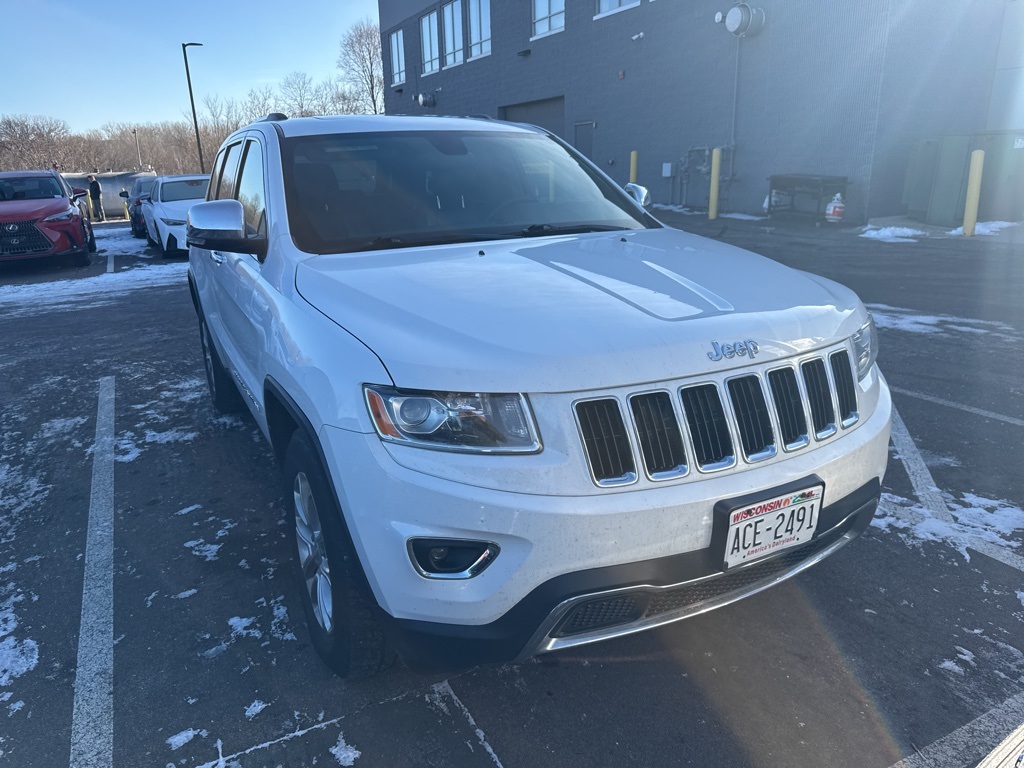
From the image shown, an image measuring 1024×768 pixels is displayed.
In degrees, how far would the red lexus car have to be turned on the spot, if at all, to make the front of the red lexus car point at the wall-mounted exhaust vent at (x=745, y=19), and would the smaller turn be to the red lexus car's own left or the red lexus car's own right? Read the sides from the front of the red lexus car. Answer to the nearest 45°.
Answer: approximately 90° to the red lexus car's own left

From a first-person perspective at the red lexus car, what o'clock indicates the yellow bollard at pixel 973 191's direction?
The yellow bollard is roughly at 10 o'clock from the red lexus car.

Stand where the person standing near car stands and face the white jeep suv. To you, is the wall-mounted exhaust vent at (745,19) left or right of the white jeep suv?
left

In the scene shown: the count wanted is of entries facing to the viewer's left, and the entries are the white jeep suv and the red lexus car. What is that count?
0

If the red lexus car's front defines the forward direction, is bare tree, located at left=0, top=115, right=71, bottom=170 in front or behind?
behind

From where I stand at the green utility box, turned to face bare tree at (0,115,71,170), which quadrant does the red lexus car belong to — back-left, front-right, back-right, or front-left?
front-left

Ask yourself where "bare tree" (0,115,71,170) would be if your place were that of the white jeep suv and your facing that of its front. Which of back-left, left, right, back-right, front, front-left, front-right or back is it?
back

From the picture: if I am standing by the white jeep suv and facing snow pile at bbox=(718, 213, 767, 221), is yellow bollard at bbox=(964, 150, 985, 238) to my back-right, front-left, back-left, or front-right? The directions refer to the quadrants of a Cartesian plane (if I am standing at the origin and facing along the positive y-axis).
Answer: front-right

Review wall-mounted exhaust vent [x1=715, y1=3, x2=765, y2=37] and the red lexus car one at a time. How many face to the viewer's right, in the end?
0

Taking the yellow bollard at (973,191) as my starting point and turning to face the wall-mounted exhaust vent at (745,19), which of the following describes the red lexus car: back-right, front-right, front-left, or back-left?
front-left

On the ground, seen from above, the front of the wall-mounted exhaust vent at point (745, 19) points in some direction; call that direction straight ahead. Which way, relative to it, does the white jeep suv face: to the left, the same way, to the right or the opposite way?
to the left

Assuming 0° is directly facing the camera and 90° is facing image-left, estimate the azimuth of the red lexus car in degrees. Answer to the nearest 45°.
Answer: approximately 0°

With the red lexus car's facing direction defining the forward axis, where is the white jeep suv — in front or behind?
in front

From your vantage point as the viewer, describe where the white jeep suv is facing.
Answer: facing the viewer and to the right of the viewer

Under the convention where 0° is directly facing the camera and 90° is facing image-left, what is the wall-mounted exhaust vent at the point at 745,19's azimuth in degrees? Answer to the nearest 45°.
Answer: approximately 45°

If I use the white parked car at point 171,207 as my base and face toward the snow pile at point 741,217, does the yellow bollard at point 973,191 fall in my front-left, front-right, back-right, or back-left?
front-right

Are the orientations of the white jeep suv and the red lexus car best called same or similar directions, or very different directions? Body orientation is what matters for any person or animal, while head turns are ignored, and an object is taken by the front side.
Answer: same or similar directions
